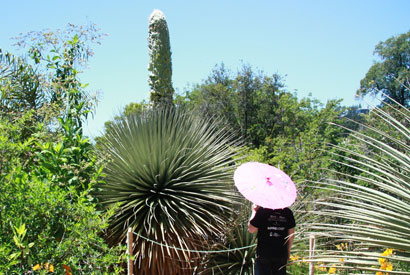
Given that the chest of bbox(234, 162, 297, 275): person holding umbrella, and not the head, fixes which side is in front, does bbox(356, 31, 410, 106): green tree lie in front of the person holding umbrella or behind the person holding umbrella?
in front

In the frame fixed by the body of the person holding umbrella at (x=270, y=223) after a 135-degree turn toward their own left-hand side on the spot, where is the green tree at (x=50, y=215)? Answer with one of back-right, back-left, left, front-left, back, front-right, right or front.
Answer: front

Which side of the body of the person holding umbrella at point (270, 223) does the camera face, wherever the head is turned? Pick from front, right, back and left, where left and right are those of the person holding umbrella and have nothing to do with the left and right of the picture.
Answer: back

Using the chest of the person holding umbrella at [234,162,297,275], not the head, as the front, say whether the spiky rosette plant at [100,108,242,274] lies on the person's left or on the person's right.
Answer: on the person's left
